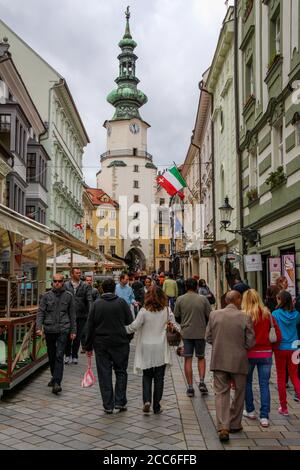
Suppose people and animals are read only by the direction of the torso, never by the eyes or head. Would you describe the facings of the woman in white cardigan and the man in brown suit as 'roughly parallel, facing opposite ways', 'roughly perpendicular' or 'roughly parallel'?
roughly parallel

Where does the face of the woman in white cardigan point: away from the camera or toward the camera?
away from the camera

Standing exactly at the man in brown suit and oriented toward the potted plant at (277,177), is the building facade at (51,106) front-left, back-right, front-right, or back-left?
front-left

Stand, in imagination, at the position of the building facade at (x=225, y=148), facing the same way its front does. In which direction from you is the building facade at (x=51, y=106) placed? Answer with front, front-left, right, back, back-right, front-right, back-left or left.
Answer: front-right

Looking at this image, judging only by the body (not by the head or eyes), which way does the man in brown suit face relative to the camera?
away from the camera

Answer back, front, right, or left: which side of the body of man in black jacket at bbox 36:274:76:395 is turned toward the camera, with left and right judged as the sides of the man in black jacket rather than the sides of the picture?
front

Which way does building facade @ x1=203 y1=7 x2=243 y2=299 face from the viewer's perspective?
to the viewer's left

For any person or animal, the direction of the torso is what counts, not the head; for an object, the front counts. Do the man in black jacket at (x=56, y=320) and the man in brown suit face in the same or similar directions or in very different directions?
very different directions

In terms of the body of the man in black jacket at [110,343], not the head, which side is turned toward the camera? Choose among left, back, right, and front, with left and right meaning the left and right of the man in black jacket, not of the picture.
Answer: back

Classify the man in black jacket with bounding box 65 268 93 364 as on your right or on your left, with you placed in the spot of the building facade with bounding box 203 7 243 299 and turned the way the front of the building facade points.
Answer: on your left

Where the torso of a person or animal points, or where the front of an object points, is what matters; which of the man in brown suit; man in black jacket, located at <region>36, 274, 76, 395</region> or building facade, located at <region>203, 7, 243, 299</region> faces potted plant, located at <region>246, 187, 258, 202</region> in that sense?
the man in brown suit

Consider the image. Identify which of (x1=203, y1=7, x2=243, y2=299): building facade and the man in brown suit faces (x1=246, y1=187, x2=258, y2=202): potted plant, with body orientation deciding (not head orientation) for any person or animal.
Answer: the man in brown suit

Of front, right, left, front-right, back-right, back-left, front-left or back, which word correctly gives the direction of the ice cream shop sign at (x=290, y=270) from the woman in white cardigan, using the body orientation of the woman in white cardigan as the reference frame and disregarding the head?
front-right

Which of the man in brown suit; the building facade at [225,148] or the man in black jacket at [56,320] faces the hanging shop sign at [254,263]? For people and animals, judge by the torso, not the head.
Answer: the man in brown suit

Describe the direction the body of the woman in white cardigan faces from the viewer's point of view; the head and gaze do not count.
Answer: away from the camera
